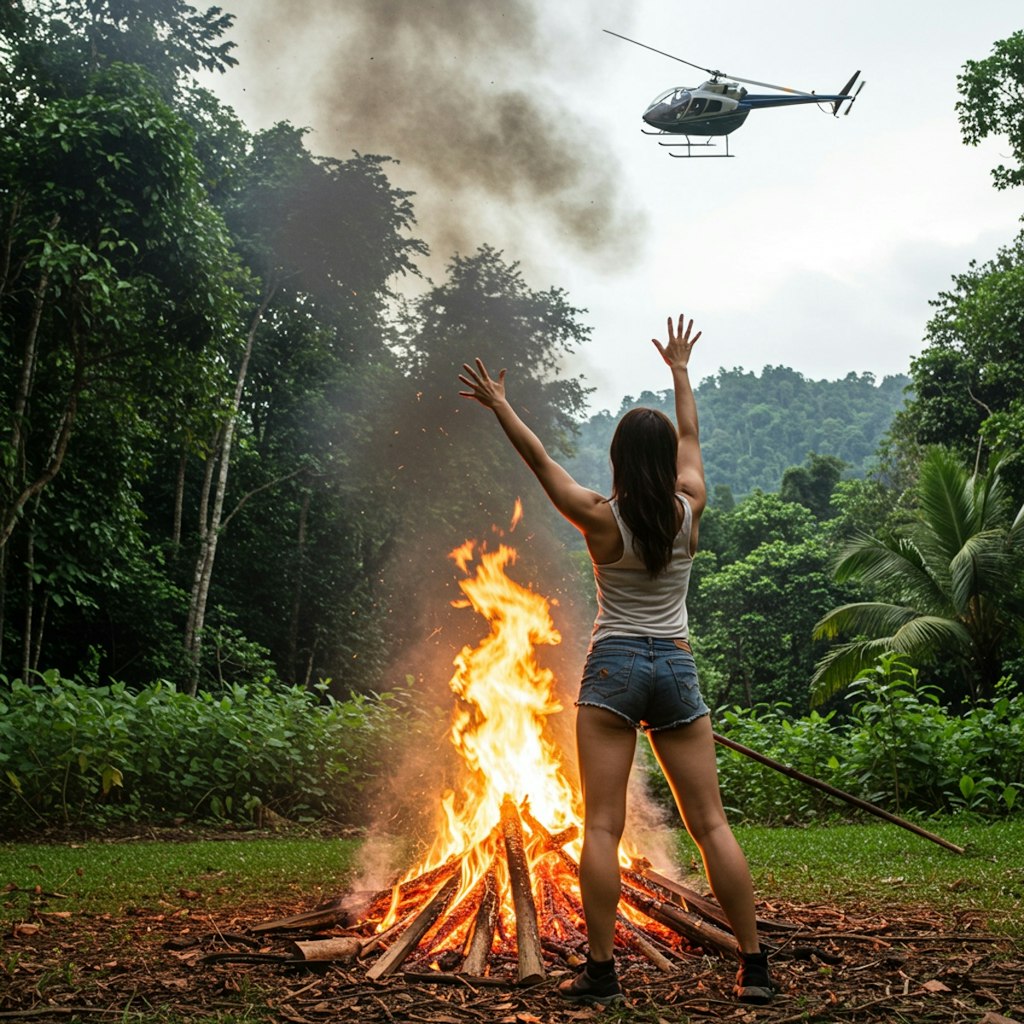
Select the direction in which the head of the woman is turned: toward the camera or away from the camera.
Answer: away from the camera

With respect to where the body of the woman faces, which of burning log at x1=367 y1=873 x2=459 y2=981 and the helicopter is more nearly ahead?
the helicopter

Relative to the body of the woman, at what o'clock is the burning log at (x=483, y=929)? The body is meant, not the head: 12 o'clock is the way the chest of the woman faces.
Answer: The burning log is roughly at 11 o'clock from the woman.

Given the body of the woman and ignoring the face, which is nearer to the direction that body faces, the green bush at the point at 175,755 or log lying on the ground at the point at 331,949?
the green bush

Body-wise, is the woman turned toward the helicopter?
yes

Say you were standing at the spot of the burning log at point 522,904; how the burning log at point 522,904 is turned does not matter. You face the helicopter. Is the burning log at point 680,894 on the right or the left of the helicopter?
right

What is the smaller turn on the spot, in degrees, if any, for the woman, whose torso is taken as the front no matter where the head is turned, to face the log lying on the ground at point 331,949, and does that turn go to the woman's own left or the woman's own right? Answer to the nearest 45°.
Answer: approximately 45° to the woman's own left

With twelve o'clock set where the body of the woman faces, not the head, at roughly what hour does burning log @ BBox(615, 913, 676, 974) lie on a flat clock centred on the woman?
The burning log is roughly at 12 o'clock from the woman.

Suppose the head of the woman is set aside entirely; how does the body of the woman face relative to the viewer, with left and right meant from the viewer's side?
facing away from the viewer
